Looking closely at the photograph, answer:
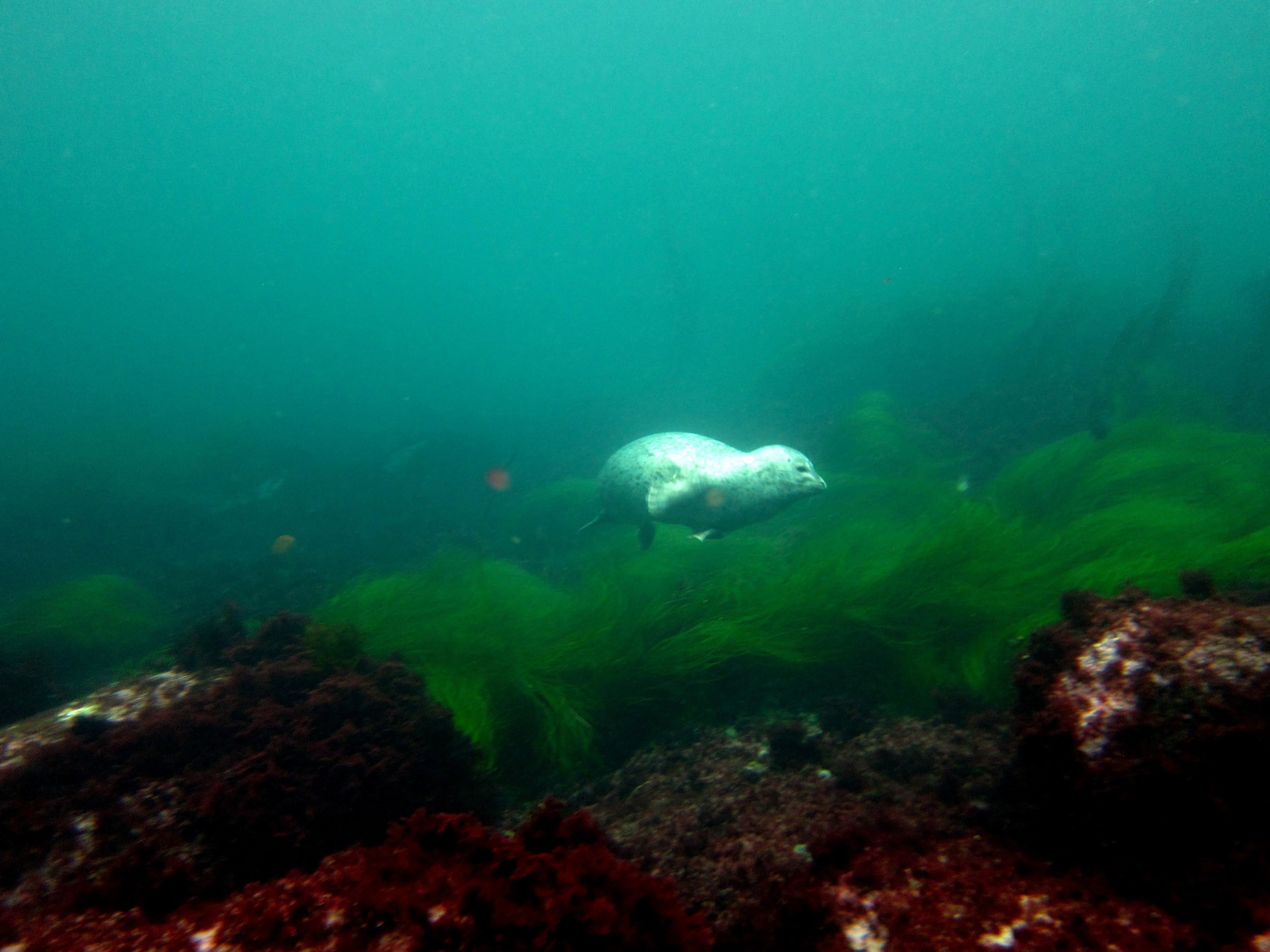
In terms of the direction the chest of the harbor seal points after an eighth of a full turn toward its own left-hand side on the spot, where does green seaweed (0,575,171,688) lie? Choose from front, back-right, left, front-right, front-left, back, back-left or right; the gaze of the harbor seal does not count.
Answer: back-left

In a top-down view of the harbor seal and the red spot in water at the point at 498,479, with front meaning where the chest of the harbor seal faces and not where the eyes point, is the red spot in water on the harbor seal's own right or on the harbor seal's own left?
on the harbor seal's own left

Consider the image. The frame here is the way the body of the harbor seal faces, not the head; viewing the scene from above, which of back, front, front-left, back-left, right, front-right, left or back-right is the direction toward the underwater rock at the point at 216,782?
back-right

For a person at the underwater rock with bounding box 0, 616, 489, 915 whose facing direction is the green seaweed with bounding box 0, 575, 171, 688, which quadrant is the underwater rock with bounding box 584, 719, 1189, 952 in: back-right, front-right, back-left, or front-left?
back-right

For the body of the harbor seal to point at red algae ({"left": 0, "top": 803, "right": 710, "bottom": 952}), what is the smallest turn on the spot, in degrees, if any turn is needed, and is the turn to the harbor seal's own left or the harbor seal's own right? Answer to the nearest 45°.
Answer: approximately 90° to the harbor seal's own right

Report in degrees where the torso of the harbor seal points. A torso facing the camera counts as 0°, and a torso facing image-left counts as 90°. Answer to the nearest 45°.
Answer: approximately 270°

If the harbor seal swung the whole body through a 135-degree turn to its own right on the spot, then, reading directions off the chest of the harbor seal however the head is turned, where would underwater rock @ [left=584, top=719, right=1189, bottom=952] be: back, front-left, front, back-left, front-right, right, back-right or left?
front-left
